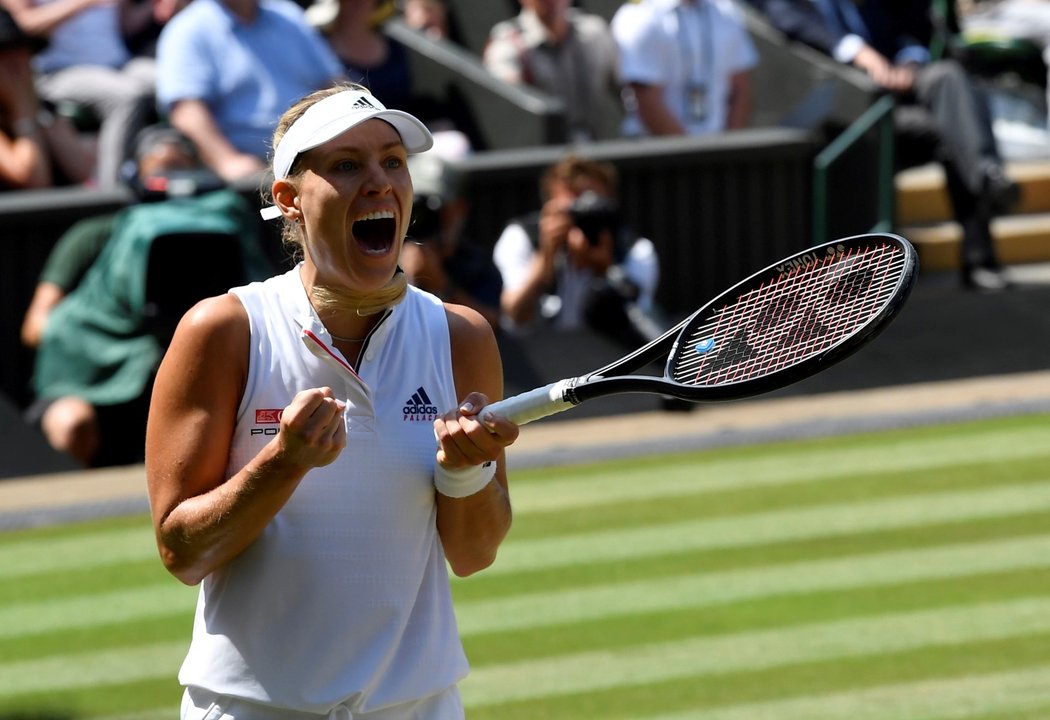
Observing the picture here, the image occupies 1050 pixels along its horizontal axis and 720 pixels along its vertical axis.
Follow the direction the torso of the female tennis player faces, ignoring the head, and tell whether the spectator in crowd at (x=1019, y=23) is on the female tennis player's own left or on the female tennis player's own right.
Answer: on the female tennis player's own left

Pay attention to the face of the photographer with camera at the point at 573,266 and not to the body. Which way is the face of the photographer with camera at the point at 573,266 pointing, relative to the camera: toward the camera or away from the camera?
toward the camera

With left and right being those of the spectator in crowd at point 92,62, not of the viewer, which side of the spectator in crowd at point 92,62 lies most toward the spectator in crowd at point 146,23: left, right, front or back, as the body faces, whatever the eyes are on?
left

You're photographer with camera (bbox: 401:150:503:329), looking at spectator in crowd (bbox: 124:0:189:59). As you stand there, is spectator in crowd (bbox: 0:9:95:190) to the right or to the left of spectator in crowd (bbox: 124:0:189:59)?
left

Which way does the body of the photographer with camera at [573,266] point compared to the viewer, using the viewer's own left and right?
facing the viewer

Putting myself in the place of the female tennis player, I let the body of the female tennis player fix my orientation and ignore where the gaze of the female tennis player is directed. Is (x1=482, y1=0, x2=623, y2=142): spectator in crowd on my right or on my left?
on my left

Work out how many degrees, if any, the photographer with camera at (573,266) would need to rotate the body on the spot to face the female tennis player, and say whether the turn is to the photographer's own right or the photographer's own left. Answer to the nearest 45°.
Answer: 0° — they already face them

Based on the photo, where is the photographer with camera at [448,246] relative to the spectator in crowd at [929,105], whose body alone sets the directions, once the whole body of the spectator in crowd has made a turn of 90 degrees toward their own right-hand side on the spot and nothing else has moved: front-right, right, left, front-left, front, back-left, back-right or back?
front

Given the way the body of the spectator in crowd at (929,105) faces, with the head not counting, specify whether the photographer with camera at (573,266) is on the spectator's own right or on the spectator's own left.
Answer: on the spectator's own right

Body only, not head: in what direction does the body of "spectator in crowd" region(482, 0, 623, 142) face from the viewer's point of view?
toward the camera

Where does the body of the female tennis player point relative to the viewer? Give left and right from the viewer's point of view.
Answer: facing the viewer and to the right of the viewer

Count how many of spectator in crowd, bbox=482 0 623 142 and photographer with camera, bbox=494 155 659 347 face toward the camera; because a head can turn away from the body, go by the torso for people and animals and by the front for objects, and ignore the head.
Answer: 2
